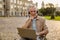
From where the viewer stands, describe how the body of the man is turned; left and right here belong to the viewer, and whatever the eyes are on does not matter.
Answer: facing the viewer and to the left of the viewer
